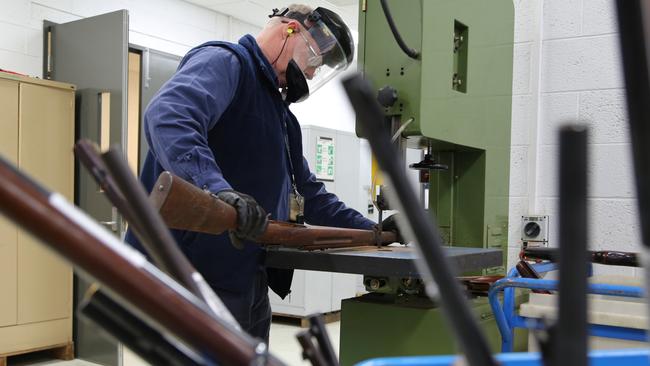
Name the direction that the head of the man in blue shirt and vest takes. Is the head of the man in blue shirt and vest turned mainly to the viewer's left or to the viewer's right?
to the viewer's right

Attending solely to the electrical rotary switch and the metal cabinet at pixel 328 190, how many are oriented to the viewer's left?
0

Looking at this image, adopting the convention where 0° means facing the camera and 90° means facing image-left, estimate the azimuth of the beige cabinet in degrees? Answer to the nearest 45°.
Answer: approximately 315°

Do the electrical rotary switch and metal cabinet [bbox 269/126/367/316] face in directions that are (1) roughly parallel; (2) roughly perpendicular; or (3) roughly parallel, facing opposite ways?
roughly perpendicular

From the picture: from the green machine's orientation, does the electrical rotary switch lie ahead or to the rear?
to the rear

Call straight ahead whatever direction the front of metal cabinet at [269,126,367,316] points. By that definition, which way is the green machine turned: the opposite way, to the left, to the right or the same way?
to the right

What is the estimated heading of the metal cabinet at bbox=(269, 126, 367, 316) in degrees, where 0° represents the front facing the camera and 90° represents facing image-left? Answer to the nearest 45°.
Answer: approximately 315°

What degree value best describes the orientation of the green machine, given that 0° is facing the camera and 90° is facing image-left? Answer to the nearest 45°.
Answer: approximately 45°

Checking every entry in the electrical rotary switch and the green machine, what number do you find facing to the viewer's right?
0

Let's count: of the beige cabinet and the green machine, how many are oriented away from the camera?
0
